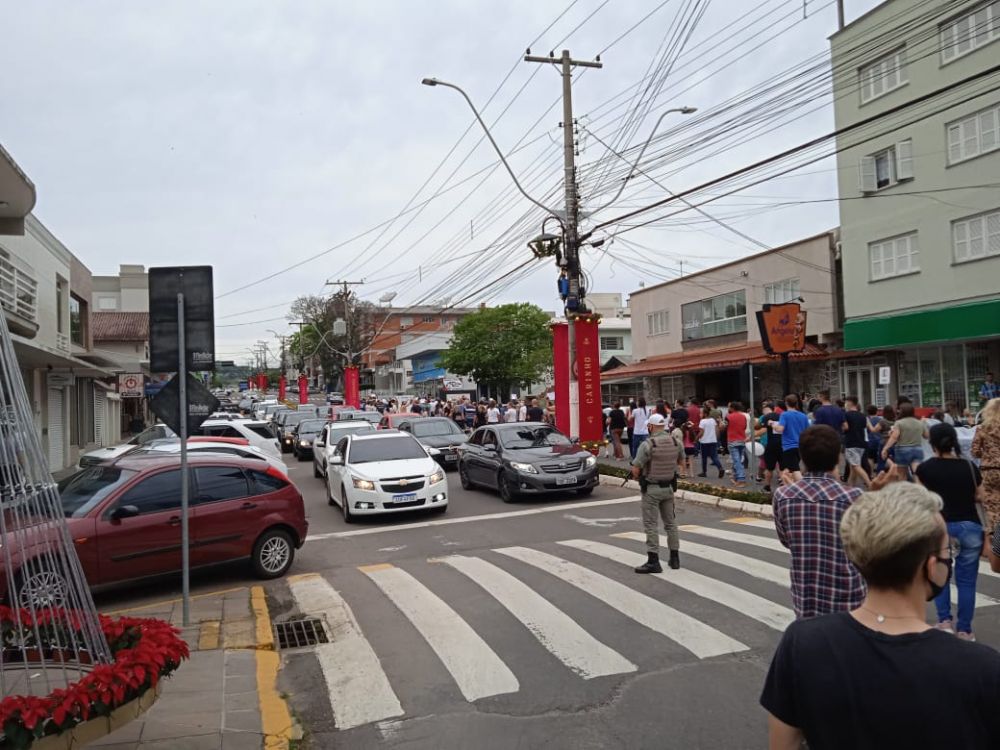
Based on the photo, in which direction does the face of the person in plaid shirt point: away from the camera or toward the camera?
away from the camera

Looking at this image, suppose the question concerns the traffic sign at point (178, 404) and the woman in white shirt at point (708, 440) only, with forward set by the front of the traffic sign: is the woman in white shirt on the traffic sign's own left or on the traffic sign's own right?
on the traffic sign's own right

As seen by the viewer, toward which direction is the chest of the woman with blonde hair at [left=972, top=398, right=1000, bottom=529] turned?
away from the camera

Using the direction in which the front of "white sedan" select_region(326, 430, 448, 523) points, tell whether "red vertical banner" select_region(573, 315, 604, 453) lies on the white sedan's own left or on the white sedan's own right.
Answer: on the white sedan's own left

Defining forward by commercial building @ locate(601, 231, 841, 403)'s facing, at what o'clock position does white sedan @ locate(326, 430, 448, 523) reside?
The white sedan is roughly at 11 o'clock from the commercial building.

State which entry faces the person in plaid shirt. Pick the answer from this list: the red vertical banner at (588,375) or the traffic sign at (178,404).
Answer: the red vertical banner

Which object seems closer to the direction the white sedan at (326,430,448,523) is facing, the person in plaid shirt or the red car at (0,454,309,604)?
the person in plaid shirt

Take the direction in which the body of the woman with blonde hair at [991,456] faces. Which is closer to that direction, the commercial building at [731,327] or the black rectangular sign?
the commercial building

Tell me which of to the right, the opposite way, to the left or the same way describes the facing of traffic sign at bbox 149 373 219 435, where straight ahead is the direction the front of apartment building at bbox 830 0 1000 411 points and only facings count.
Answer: to the right

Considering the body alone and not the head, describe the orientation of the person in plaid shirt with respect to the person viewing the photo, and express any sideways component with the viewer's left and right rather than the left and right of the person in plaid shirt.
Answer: facing away from the viewer
